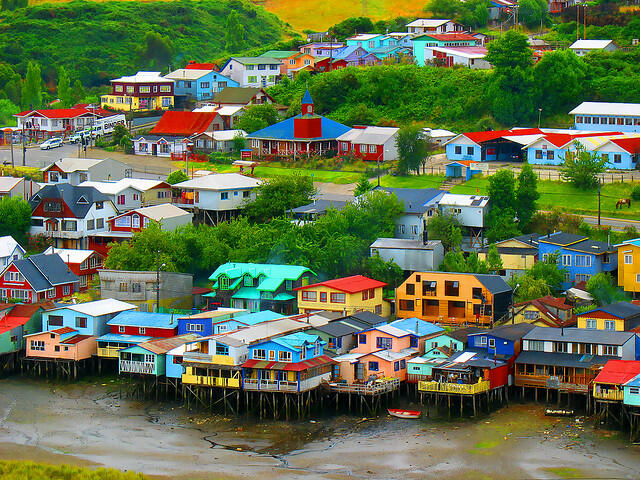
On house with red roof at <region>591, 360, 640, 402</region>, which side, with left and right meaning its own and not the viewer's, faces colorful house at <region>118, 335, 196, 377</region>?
right

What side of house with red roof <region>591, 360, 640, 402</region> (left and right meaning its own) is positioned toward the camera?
front

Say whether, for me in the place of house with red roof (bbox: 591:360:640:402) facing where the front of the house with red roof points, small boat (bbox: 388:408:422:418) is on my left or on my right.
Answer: on my right

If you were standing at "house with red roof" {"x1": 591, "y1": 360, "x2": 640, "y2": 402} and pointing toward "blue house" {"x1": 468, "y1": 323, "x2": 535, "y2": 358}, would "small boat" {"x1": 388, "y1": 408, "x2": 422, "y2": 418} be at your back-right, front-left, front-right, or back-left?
front-left

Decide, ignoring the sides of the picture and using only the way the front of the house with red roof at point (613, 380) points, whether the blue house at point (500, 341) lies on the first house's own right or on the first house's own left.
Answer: on the first house's own right

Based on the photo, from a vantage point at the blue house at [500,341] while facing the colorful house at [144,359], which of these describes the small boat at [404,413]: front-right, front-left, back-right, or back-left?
front-left

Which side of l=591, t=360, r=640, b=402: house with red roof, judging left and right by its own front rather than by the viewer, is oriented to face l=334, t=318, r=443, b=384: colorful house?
right

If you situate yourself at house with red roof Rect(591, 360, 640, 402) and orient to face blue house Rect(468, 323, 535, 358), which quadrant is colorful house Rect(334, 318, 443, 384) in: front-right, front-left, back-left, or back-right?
front-left

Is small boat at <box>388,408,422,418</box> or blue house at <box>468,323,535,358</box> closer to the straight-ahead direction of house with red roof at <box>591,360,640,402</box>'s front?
the small boat
